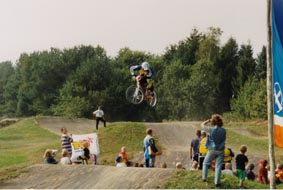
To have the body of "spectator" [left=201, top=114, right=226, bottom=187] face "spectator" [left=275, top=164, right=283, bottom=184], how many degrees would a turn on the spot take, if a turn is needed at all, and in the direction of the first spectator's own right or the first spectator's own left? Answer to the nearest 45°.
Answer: approximately 90° to the first spectator's own right

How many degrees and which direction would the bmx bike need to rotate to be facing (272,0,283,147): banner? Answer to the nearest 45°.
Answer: approximately 45° to its left

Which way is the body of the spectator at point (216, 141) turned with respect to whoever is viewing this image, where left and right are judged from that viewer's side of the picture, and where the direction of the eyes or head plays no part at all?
facing away from the viewer and to the left of the viewer

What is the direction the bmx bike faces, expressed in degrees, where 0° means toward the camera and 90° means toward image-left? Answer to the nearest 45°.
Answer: approximately 45°

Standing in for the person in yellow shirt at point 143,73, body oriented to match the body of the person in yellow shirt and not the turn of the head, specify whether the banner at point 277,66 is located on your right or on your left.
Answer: on your left

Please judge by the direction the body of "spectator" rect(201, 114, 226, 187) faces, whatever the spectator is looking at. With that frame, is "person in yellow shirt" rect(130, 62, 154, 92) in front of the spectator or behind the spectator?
in front
